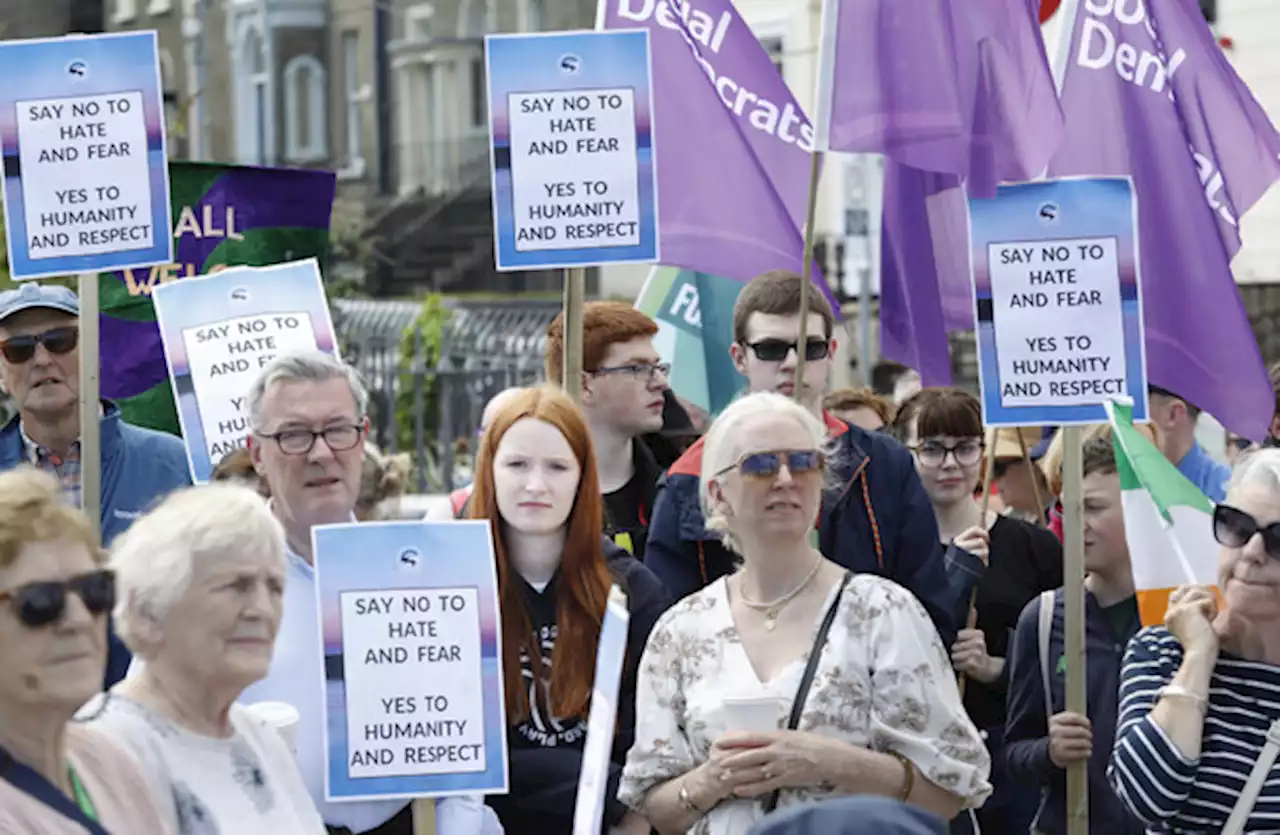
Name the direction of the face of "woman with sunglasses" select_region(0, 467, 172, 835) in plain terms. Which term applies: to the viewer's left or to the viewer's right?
to the viewer's right

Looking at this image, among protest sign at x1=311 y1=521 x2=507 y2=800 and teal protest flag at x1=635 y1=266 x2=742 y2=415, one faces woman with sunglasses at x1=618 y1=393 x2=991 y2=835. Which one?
teal protest flag at x1=635 y1=266 x2=742 y2=415

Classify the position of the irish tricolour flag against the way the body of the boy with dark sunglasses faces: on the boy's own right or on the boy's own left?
on the boy's own left

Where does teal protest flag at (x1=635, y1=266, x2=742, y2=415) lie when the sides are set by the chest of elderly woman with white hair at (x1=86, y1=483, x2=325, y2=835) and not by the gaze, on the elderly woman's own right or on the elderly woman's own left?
on the elderly woman's own left

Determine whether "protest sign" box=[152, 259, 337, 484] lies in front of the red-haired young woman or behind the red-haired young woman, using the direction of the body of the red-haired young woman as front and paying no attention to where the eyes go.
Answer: behind

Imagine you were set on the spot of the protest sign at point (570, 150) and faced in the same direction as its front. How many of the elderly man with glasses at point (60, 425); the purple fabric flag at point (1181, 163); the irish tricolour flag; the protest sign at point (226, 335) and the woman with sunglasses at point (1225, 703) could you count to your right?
2

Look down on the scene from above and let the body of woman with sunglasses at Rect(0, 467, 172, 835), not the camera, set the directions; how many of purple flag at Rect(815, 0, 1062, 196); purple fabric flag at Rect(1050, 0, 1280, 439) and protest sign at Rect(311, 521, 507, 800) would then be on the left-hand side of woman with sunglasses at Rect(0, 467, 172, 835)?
3
